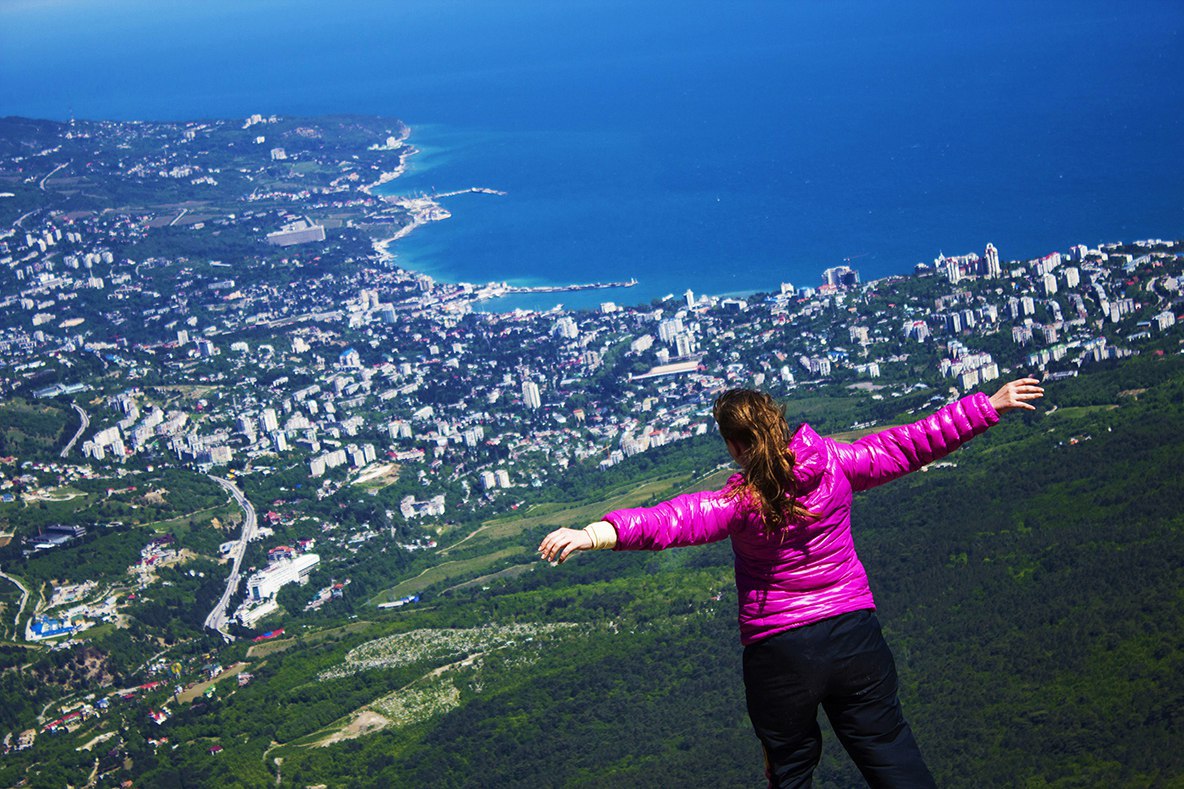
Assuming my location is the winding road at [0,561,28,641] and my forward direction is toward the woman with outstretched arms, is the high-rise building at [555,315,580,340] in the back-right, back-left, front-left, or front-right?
back-left

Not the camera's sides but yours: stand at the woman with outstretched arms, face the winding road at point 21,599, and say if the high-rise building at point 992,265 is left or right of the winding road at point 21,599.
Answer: right

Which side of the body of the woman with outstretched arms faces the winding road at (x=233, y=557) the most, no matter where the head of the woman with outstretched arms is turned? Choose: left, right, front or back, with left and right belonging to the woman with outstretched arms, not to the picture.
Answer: front

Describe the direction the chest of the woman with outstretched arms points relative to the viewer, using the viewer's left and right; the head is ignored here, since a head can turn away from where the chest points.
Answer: facing away from the viewer

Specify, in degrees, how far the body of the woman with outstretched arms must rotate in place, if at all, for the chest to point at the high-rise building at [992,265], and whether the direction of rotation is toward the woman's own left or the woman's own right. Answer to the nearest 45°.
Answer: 0° — they already face it

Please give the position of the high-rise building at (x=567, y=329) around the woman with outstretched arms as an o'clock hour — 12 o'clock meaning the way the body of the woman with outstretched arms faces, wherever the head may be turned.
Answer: The high-rise building is roughly at 12 o'clock from the woman with outstretched arms.

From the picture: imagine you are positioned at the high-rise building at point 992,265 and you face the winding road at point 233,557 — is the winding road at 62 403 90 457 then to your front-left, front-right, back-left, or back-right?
front-right

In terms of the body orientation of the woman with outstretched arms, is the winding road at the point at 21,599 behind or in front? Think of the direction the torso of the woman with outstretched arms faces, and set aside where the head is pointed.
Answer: in front

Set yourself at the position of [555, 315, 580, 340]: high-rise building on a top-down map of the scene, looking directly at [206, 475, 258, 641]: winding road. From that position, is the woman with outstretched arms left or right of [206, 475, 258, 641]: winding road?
left

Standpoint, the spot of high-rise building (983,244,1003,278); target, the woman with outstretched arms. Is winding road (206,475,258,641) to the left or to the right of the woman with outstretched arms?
right

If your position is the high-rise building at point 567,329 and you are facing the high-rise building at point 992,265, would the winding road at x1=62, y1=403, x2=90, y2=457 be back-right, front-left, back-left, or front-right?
back-right

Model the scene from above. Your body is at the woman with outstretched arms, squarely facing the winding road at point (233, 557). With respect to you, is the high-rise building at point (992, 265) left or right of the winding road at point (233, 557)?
right

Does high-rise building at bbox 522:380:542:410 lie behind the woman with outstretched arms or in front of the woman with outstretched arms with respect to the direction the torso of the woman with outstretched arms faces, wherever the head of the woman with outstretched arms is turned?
in front
